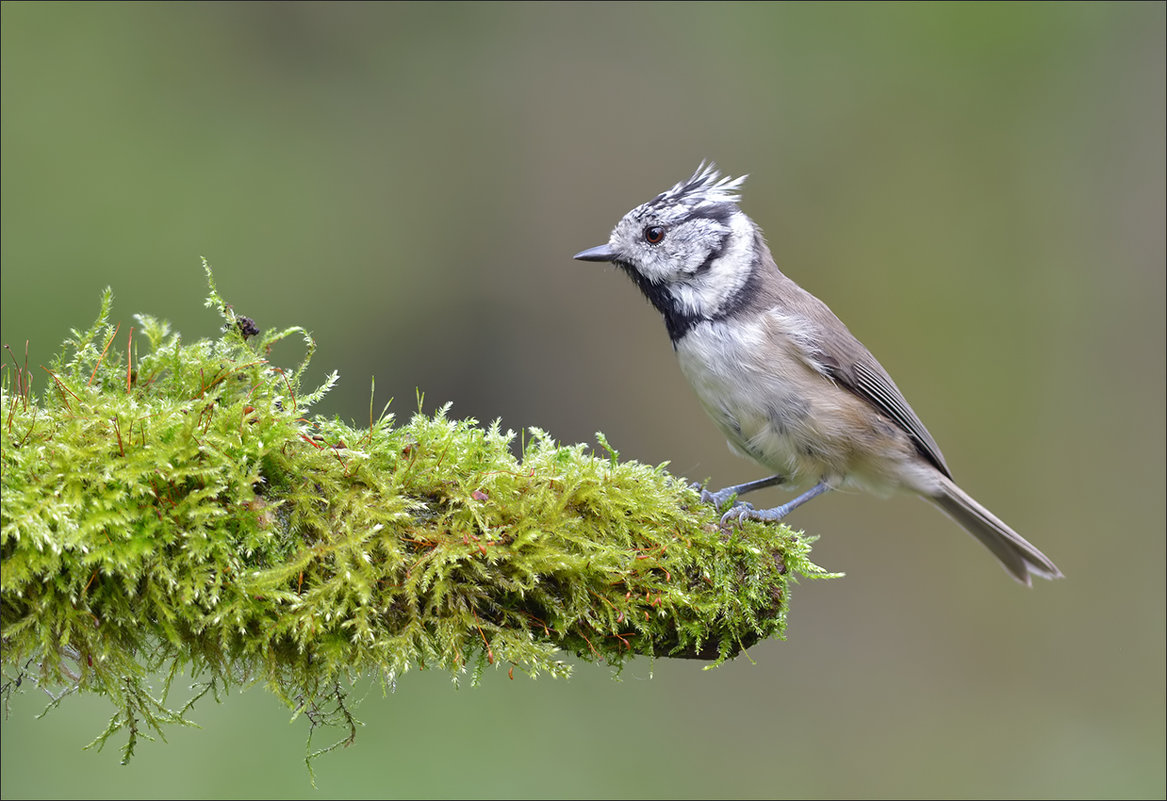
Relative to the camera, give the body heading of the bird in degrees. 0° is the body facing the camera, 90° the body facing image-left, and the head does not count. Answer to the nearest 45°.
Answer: approximately 90°
